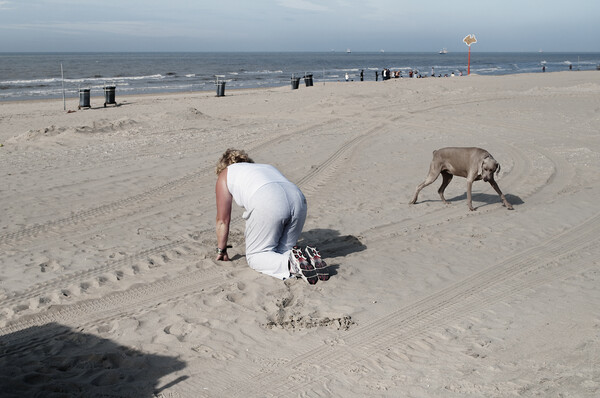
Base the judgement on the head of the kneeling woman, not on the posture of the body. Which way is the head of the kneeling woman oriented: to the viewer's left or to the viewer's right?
to the viewer's left

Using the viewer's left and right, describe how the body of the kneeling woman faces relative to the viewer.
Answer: facing away from the viewer and to the left of the viewer

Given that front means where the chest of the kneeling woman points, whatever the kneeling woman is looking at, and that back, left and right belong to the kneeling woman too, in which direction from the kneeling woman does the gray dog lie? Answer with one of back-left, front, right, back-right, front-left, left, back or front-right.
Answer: right
